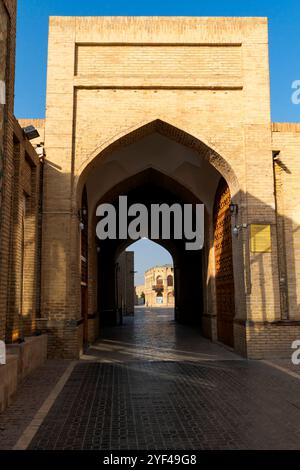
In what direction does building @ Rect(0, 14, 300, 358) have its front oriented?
toward the camera

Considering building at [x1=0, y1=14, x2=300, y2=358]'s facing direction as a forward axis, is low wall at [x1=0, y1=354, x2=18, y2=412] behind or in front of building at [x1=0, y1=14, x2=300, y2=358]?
in front
